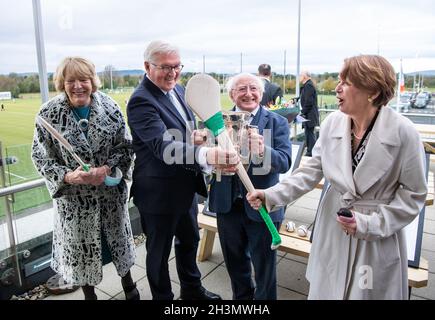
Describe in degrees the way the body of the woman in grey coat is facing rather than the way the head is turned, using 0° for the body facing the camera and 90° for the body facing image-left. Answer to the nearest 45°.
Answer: approximately 45°

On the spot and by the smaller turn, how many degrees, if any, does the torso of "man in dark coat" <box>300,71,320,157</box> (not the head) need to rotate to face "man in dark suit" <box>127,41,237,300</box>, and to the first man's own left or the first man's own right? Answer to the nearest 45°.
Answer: approximately 90° to the first man's own left

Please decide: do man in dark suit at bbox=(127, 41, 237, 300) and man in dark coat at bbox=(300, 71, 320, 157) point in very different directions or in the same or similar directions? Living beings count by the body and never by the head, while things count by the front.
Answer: very different directions

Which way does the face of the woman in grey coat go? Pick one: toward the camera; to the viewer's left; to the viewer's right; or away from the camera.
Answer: to the viewer's left

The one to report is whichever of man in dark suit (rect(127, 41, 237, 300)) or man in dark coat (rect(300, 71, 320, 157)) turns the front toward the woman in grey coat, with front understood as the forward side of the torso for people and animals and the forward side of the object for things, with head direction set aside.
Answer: man in dark suit (rect(127, 41, 237, 300))

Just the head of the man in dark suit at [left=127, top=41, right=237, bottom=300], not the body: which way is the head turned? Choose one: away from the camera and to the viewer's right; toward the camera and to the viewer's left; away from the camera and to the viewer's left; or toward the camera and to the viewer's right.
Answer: toward the camera and to the viewer's right

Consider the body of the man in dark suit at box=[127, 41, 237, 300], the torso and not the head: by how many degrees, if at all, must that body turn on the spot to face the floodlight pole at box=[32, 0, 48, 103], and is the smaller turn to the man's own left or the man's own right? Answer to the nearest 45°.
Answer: approximately 180°
